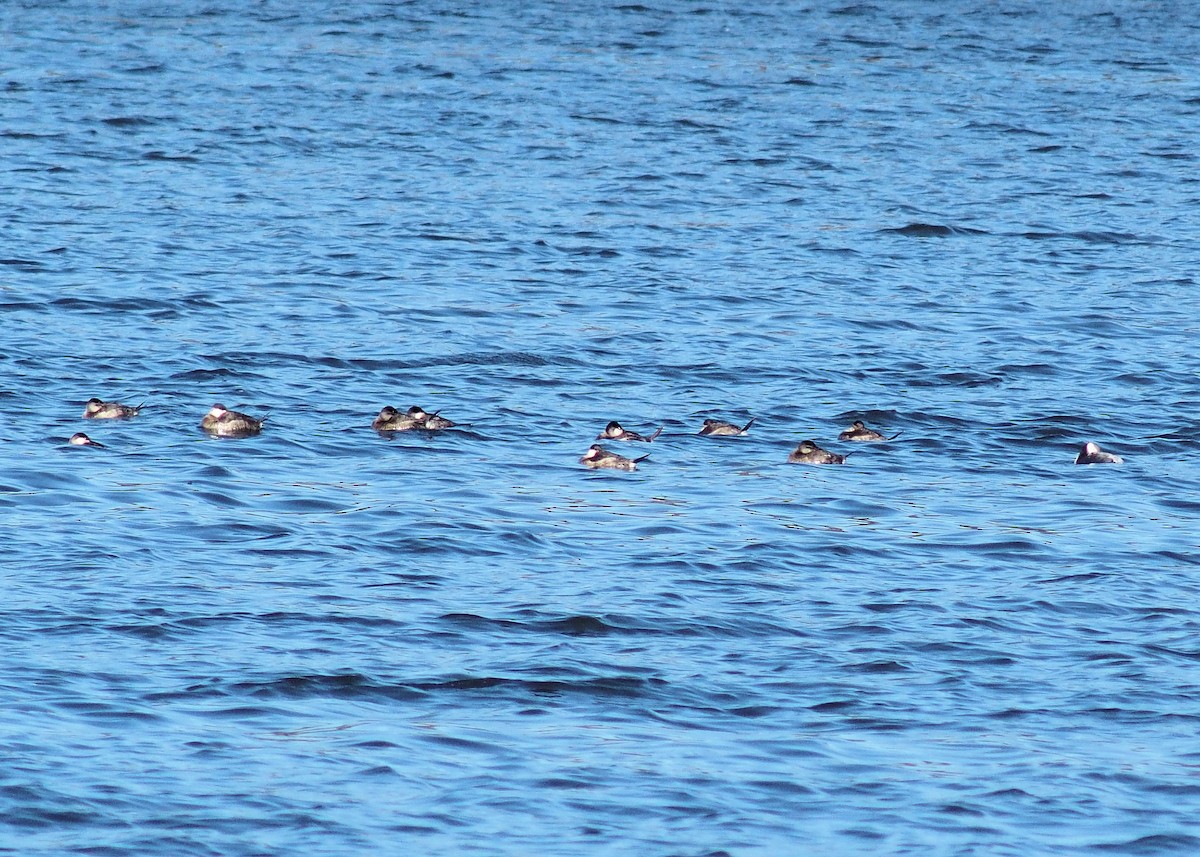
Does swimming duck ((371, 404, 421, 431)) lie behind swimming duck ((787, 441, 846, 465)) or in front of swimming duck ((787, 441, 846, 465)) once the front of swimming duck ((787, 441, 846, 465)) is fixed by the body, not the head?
in front

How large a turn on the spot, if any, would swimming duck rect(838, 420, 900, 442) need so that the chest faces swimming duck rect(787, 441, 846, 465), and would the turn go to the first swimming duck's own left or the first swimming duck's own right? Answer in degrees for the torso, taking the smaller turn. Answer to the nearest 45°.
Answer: approximately 45° to the first swimming duck's own left

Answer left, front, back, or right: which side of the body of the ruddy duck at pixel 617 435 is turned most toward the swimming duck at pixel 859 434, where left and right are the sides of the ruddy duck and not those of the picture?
back

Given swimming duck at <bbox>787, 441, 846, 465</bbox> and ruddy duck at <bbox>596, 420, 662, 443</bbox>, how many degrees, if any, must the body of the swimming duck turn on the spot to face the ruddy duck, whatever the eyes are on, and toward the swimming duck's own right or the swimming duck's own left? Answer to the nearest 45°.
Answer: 0° — it already faces it

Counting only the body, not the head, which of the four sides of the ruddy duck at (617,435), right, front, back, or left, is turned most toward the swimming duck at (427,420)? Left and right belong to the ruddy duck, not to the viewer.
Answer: front

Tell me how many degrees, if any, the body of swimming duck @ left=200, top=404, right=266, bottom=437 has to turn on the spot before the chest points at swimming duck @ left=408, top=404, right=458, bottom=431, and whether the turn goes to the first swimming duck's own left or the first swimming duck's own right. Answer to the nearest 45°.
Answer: approximately 180°

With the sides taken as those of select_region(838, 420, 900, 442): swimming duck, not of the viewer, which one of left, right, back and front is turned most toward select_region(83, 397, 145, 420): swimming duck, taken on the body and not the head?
front

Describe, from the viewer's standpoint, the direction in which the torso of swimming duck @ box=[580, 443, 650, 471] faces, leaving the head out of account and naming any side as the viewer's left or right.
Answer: facing to the left of the viewer

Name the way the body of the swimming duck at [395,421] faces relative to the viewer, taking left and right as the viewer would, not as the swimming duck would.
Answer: facing to the left of the viewer

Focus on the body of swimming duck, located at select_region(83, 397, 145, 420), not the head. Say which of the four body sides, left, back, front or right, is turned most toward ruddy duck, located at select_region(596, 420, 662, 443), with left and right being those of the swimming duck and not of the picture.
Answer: back

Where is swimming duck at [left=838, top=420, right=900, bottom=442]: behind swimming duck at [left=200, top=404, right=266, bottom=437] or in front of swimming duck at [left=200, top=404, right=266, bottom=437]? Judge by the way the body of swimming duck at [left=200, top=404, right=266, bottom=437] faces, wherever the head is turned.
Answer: behind

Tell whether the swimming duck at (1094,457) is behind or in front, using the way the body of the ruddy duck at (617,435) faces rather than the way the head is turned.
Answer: behind

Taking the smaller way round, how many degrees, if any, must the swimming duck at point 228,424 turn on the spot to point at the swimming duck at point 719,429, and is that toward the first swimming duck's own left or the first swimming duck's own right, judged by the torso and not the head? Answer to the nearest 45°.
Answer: approximately 180°

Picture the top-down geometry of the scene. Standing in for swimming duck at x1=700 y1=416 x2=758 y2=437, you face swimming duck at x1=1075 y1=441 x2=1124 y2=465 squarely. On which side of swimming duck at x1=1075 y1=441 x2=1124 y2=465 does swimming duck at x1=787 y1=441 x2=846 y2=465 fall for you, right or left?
right

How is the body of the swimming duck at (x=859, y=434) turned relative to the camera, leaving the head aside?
to the viewer's left
